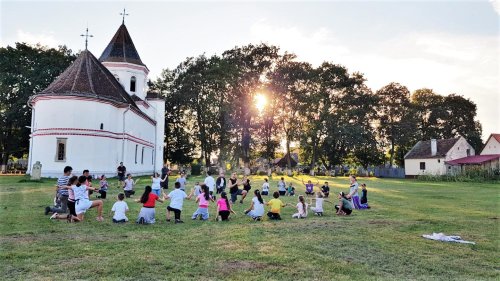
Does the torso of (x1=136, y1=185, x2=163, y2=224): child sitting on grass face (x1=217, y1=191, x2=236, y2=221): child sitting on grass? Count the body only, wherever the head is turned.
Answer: no

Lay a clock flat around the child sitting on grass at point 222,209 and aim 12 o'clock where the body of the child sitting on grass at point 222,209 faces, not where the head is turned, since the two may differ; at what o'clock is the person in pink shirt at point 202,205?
the person in pink shirt at point 202,205 is roughly at 10 o'clock from the child sitting on grass at point 222,209.

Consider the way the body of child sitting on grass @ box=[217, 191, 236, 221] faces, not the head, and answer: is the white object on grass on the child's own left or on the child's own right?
on the child's own right

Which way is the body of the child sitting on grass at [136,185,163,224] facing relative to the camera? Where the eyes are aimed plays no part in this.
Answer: away from the camera

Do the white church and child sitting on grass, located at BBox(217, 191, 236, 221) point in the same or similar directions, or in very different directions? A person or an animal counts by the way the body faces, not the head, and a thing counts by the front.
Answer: same or similar directions

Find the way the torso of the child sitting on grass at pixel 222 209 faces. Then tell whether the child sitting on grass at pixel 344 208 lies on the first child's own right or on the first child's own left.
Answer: on the first child's own right

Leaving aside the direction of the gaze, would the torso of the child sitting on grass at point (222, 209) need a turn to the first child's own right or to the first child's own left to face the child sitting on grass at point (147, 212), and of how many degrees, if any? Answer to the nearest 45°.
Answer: approximately 90° to the first child's own left

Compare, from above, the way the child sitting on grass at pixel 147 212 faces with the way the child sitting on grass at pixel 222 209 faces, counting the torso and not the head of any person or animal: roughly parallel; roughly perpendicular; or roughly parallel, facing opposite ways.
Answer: roughly parallel

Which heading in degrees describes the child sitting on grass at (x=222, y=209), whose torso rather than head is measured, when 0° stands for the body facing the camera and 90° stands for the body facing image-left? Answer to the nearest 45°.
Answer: approximately 180°

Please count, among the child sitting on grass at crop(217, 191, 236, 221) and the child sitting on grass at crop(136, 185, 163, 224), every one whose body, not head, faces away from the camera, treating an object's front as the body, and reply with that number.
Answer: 2

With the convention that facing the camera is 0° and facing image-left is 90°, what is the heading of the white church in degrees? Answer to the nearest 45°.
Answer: approximately 225°

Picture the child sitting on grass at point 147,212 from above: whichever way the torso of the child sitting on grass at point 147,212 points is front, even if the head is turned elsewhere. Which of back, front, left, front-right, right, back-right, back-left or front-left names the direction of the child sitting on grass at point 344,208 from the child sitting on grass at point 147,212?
right

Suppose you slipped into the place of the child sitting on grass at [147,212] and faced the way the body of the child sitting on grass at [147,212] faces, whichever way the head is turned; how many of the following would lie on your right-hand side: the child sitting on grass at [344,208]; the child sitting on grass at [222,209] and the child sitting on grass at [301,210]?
3

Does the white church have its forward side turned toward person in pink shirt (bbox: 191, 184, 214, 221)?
no

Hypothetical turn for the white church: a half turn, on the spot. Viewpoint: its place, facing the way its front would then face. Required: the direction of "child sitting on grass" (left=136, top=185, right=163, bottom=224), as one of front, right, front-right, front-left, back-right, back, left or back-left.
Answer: front-left

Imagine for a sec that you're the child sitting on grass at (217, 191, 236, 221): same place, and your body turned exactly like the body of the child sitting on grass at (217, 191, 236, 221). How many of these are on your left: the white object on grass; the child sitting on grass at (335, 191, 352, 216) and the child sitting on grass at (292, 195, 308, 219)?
0
